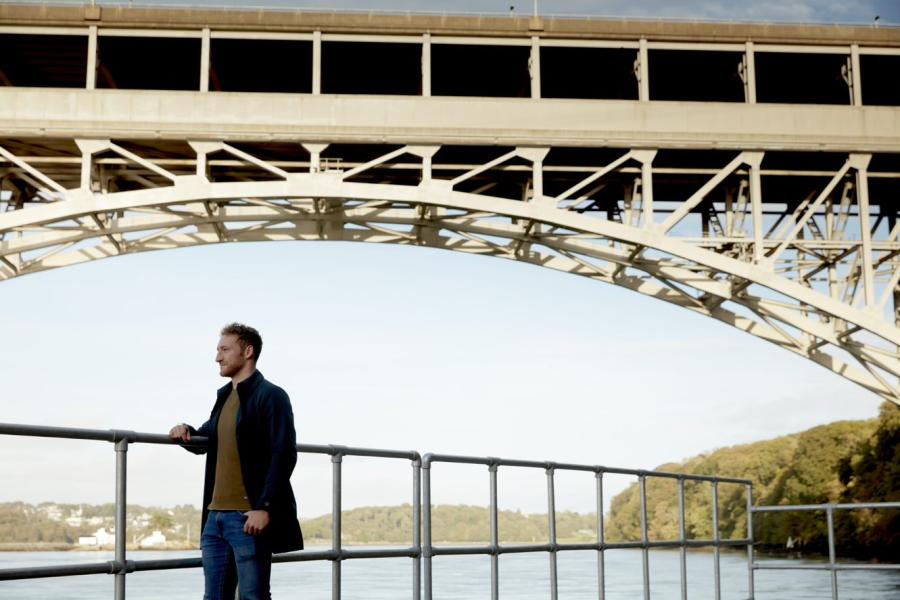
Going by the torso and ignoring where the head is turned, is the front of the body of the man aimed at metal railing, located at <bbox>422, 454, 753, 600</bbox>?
no

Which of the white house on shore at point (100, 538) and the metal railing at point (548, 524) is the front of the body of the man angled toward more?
the white house on shore

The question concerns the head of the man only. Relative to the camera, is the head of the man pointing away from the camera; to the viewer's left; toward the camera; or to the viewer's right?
to the viewer's left

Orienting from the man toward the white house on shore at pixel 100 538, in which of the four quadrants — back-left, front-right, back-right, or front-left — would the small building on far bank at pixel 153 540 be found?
front-right

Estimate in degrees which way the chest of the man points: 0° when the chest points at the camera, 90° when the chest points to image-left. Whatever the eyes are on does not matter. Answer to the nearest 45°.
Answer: approximately 45°
